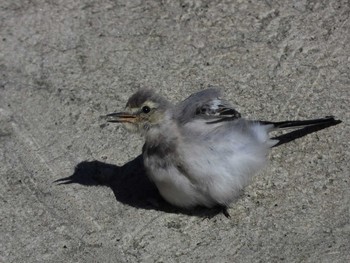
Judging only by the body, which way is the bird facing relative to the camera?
to the viewer's left
